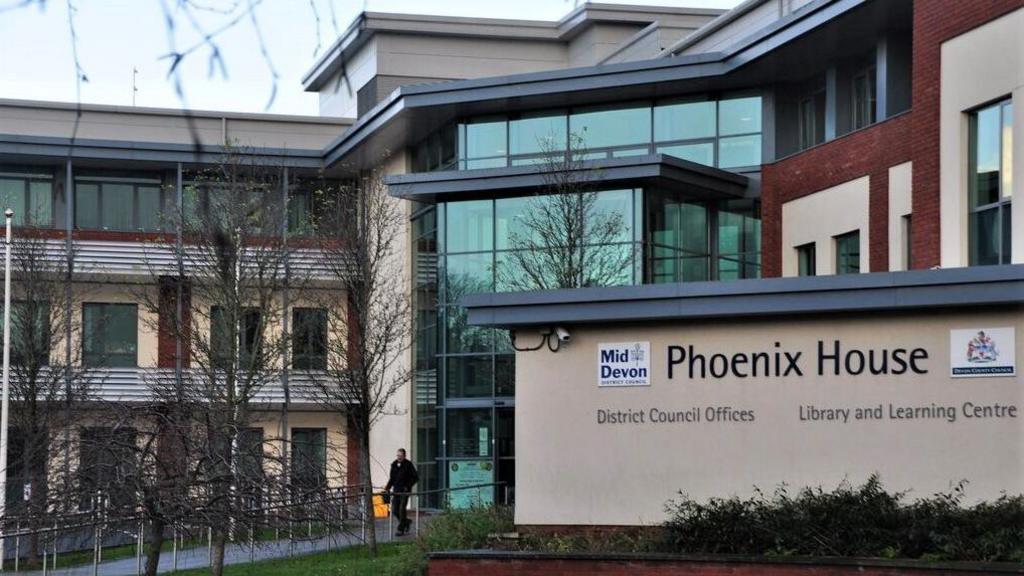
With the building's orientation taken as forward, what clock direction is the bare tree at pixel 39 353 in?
The bare tree is roughly at 2 o'clock from the building.

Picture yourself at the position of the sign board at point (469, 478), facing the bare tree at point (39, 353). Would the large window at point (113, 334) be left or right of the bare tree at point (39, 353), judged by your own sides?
right

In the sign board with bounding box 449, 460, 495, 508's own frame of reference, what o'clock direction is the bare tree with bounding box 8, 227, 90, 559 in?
The bare tree is roughly at 3 o'clock from the sign board.

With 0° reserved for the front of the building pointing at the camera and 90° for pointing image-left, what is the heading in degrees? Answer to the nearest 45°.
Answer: approximately 45°

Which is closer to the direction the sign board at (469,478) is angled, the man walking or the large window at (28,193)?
the man walking
